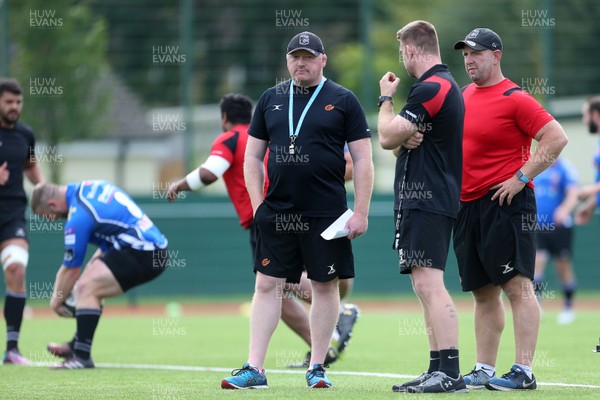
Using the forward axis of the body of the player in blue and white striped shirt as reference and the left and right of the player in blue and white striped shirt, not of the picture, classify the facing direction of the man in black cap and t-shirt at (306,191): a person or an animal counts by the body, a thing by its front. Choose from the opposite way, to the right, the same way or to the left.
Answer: to the left

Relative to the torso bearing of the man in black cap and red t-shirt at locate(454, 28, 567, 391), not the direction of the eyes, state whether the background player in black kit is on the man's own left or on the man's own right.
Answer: on the man's own right

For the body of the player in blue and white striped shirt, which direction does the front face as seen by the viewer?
to the viewer's left

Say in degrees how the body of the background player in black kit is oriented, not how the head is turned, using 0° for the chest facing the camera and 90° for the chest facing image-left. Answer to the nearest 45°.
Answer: approximately 0°

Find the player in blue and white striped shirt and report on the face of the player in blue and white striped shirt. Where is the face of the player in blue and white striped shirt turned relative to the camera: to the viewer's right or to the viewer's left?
to the viewer's left

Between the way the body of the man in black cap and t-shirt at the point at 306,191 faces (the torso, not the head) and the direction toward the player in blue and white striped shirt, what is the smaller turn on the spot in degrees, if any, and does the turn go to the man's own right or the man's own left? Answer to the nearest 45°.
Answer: approximately 135° to the man's own right

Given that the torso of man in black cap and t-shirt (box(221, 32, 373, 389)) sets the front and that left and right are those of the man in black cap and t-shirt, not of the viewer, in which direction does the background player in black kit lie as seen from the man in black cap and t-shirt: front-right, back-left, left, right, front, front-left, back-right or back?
back-right

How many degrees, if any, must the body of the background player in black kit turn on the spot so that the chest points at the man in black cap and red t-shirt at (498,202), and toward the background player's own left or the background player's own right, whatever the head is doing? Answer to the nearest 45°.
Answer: approximately 45° to the background player's own left

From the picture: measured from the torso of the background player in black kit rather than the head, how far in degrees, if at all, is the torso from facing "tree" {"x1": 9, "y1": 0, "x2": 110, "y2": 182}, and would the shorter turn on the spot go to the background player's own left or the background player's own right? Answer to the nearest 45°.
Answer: approximately 180°

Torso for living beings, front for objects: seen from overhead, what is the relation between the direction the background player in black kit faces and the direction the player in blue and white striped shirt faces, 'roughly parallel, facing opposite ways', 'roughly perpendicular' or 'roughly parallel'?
roughly perpendicular

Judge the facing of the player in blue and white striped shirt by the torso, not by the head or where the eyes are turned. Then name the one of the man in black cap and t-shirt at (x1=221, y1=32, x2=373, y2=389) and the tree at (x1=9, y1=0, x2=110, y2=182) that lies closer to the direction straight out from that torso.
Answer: the tree
